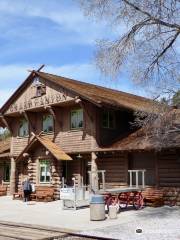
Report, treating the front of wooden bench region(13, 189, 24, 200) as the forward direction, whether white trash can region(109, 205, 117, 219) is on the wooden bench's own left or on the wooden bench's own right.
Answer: on the wooden bench's own left

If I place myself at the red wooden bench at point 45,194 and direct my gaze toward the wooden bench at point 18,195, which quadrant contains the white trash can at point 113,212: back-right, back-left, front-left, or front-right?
back-left

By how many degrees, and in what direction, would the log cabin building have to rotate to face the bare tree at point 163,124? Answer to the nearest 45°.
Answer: approximately 90° to its left

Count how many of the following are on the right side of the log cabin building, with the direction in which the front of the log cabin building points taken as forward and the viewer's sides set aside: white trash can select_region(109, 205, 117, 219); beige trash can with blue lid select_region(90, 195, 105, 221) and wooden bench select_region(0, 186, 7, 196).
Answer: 1

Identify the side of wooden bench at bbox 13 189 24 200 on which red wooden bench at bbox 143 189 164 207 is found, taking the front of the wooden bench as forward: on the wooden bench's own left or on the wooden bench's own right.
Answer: on the wooden bench's own left

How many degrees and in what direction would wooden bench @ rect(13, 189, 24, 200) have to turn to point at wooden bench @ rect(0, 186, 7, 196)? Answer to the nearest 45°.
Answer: approximately 135° to its right

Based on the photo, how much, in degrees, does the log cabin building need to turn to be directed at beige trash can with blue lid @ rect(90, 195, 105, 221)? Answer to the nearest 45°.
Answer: approximately 45° to its left

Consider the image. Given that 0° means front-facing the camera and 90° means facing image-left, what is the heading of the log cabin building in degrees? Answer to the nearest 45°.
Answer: approximately 45°

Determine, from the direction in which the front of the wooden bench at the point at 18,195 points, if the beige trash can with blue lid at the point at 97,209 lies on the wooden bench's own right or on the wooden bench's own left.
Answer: on the wooden bench's own left
